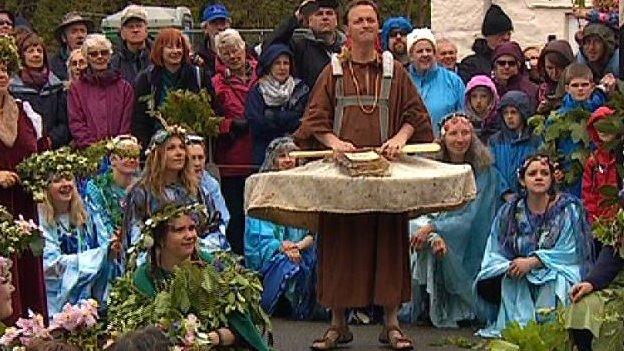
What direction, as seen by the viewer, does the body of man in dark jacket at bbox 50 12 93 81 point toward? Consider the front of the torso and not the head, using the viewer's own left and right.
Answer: facing the viewer and to the right of the viewer

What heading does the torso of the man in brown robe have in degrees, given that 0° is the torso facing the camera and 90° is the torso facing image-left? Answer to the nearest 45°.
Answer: approximately 0°

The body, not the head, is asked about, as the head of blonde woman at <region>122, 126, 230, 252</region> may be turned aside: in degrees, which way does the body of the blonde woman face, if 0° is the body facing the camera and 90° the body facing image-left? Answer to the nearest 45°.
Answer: approximately 315°

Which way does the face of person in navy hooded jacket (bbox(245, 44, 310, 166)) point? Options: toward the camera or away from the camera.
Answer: toward the camera

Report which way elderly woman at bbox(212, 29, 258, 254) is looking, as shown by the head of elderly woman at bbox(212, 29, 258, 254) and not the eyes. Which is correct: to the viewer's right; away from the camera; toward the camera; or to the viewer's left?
toward the camera

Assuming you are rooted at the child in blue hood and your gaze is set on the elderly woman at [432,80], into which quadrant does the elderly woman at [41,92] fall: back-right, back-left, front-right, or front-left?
front-left

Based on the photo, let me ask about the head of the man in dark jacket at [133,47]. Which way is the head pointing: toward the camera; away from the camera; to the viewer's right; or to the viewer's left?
toward the camera

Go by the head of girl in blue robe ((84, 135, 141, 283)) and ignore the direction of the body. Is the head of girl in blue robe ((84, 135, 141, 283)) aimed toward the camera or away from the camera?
toward the camera

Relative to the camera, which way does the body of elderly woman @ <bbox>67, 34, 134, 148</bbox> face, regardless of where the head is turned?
toward the camera

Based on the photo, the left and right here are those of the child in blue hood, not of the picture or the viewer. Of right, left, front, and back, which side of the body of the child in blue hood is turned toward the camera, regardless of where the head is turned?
front

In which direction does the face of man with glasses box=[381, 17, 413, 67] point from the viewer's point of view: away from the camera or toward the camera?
toward the camera

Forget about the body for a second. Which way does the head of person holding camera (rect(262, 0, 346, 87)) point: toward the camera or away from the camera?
toward the camera

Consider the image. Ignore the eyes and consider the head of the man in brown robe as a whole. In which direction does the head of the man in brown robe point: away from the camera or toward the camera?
toward the camera
